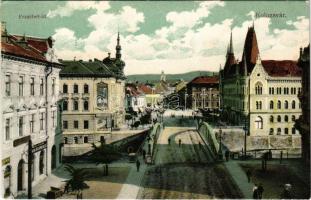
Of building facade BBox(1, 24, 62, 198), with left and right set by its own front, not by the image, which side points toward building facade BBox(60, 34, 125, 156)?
left

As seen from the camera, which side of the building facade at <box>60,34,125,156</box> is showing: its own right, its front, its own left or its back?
front

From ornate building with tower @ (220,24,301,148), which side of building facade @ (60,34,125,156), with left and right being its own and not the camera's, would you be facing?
left

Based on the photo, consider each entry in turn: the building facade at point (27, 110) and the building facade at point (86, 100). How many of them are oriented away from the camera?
0

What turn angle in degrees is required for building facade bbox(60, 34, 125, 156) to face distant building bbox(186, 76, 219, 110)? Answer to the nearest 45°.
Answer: approximately 90° to its left

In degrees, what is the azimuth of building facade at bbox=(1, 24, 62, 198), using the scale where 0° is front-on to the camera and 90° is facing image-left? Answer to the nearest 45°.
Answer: approximately 315°

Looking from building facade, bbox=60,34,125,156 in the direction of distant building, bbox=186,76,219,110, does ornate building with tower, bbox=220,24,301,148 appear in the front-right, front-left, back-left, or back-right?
front-right

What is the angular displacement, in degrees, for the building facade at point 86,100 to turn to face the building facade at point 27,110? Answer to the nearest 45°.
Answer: approximately 45° to its right

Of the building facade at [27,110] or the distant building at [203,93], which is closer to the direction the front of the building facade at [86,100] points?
the building facade
